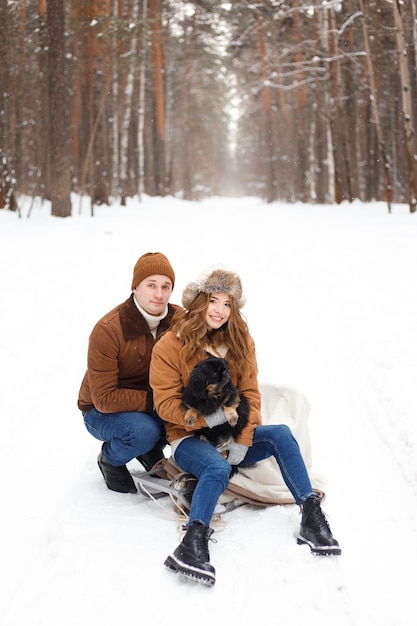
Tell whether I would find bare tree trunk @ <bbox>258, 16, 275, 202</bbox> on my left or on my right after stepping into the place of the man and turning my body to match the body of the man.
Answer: on my left

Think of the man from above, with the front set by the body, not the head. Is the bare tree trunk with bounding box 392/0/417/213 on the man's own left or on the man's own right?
on the man's own left

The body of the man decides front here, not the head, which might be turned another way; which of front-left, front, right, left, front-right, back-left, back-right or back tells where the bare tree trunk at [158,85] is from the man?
back-left

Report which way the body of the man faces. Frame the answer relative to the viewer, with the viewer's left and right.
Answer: facing the viewer and to the right of the viewer
